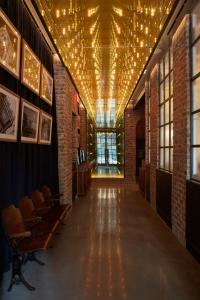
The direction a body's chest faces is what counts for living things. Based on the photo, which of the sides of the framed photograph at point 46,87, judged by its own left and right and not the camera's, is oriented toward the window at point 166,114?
front

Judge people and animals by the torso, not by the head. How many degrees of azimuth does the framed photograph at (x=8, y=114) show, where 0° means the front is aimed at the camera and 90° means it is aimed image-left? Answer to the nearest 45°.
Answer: approximately 315°

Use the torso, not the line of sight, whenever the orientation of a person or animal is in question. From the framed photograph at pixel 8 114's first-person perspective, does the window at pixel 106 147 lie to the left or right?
on its left

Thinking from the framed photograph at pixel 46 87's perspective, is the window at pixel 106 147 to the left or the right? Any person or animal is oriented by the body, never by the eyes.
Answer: on its left

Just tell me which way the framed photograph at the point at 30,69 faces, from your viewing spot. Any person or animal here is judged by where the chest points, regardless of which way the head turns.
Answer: facing to the right of the viewer

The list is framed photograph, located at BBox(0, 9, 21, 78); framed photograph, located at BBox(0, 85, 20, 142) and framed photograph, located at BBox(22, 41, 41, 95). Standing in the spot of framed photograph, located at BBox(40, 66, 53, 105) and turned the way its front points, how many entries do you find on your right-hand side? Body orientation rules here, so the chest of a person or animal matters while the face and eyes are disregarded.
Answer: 3

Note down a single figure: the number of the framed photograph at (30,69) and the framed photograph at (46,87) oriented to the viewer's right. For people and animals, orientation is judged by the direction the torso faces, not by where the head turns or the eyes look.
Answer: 2

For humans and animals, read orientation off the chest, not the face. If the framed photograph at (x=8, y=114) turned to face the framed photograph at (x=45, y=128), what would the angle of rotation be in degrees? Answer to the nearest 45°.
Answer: approximately 135° to its left

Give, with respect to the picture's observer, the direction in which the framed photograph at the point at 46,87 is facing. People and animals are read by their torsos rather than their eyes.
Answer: facing to the right of the viewer

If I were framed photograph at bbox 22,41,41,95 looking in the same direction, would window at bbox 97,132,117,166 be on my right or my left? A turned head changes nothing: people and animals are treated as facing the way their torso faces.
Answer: on my left
